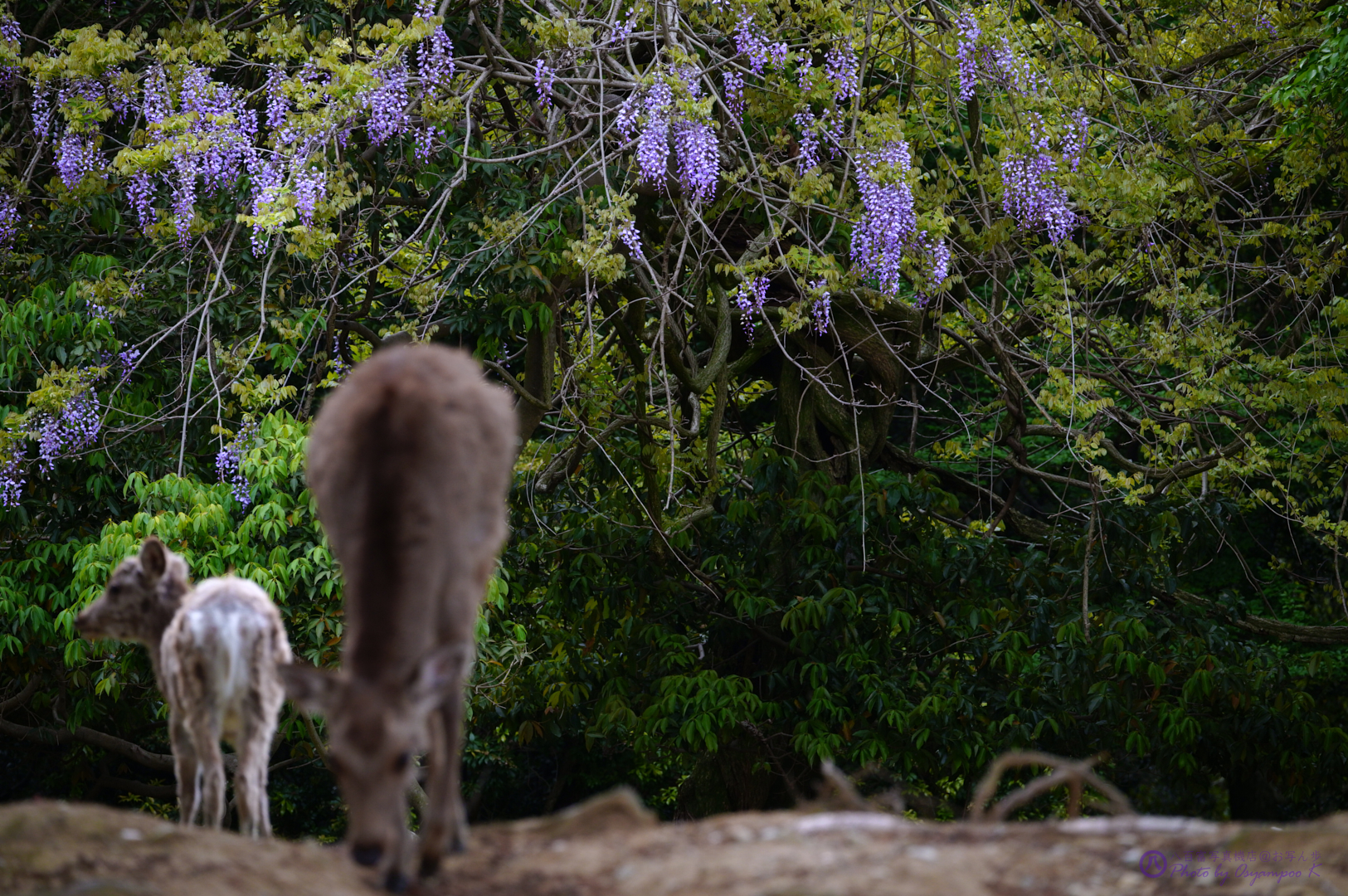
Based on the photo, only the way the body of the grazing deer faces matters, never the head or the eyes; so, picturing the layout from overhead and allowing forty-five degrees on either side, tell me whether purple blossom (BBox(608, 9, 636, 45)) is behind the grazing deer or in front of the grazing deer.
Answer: behind

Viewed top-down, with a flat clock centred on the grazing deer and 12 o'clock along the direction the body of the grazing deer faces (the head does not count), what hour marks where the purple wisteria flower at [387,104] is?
The purple wisteria flower is roughly at 6 o'clock from the grazing deer.

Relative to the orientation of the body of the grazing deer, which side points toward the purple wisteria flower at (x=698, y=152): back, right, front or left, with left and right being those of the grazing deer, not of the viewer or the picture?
back

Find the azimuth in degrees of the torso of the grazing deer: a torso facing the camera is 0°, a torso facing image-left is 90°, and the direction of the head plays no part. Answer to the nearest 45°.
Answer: approximately 0°

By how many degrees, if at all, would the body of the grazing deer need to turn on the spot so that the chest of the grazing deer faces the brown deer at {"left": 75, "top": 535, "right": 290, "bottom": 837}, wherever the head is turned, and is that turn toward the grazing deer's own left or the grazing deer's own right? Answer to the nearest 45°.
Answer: approximately 135° to the grazing deer's own right

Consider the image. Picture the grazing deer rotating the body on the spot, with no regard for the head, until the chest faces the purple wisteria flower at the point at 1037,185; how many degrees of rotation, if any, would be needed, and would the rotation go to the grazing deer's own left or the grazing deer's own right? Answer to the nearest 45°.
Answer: approximately 135° to the grazing deer's own left

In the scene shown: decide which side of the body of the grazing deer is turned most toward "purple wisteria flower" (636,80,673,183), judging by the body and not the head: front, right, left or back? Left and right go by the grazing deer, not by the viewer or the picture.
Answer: back

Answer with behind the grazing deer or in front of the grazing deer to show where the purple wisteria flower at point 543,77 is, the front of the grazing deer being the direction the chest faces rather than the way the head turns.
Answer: behind

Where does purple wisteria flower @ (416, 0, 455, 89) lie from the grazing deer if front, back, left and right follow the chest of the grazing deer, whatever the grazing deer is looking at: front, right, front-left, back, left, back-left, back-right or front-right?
back
